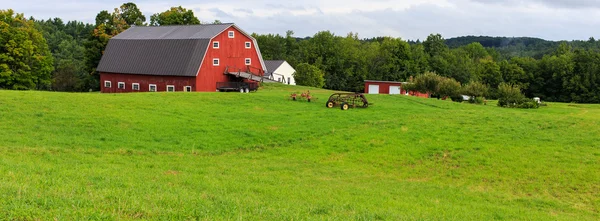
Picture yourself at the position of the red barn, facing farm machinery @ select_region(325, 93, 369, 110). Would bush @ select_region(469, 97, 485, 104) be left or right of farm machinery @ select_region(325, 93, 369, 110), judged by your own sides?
left

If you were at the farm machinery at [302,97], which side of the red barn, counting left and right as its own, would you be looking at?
front

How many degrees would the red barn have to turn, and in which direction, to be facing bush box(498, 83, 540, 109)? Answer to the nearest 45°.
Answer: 0° — it already faces it

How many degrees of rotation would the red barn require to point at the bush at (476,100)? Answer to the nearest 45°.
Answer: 0° — it already faces it

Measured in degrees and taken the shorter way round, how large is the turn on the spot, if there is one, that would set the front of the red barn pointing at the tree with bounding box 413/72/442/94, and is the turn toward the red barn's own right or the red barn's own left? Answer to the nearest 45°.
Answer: approximately 45° to the red barn's own left

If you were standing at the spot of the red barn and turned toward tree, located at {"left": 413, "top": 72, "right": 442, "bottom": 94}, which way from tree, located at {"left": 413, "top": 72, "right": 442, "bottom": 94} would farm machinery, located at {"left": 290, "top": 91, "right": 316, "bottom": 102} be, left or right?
right

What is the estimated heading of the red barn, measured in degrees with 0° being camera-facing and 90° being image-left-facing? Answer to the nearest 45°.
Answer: approximately 315°

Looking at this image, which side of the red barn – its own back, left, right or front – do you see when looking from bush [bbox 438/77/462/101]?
front
